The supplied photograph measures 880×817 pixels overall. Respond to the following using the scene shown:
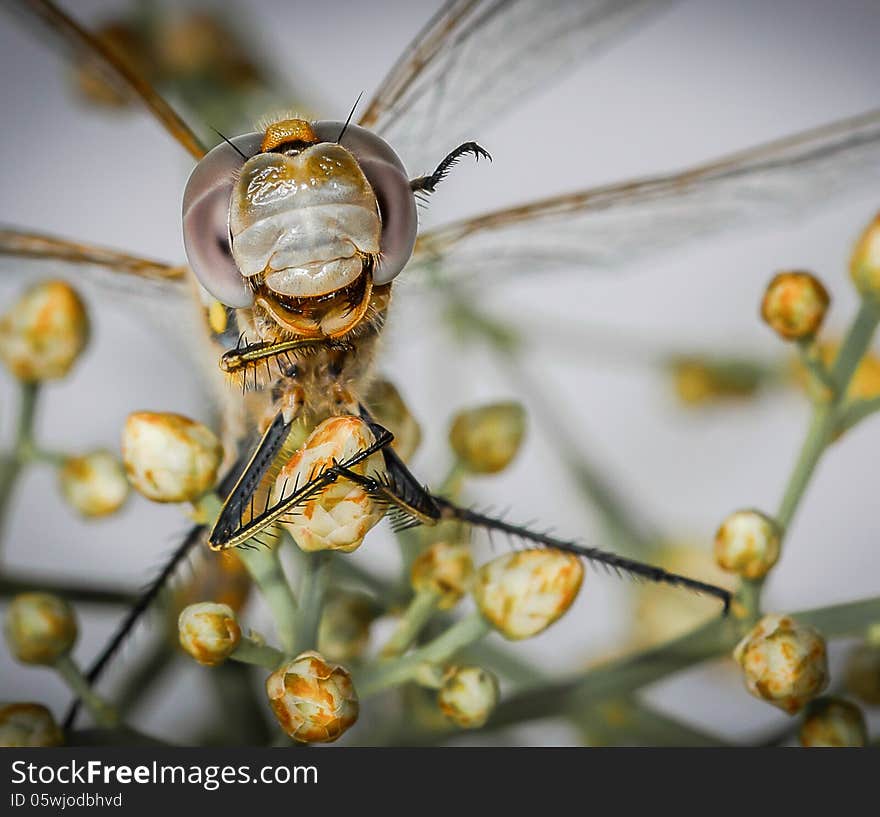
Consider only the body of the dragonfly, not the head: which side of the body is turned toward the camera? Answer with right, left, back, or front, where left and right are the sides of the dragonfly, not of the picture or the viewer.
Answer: front
